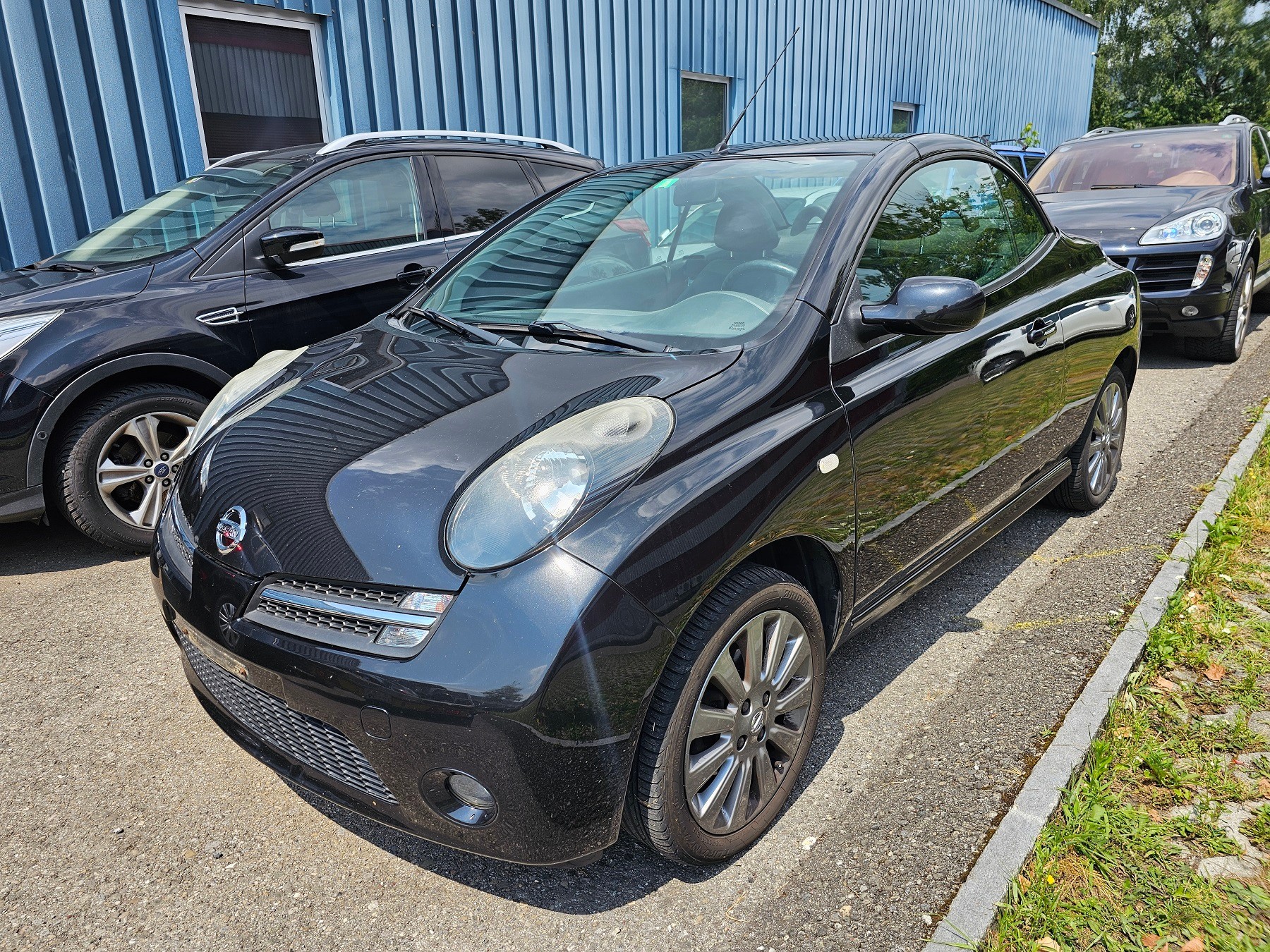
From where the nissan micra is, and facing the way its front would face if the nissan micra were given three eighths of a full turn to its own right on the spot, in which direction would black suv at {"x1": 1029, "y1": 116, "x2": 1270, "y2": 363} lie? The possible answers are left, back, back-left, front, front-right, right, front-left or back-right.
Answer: front-right

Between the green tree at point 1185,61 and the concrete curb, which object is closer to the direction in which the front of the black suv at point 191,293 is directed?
the concrete curb

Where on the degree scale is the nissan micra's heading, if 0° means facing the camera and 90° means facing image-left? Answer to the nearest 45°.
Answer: approximately 45°

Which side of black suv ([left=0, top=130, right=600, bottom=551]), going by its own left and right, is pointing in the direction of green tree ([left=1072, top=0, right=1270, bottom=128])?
back

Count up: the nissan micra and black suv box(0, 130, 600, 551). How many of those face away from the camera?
0

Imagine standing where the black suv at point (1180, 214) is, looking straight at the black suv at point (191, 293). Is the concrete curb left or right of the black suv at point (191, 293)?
left

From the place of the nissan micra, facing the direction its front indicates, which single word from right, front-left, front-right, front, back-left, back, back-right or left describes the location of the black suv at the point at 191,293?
right

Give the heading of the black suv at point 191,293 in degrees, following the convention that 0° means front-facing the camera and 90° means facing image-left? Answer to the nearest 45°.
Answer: approximately 45°
